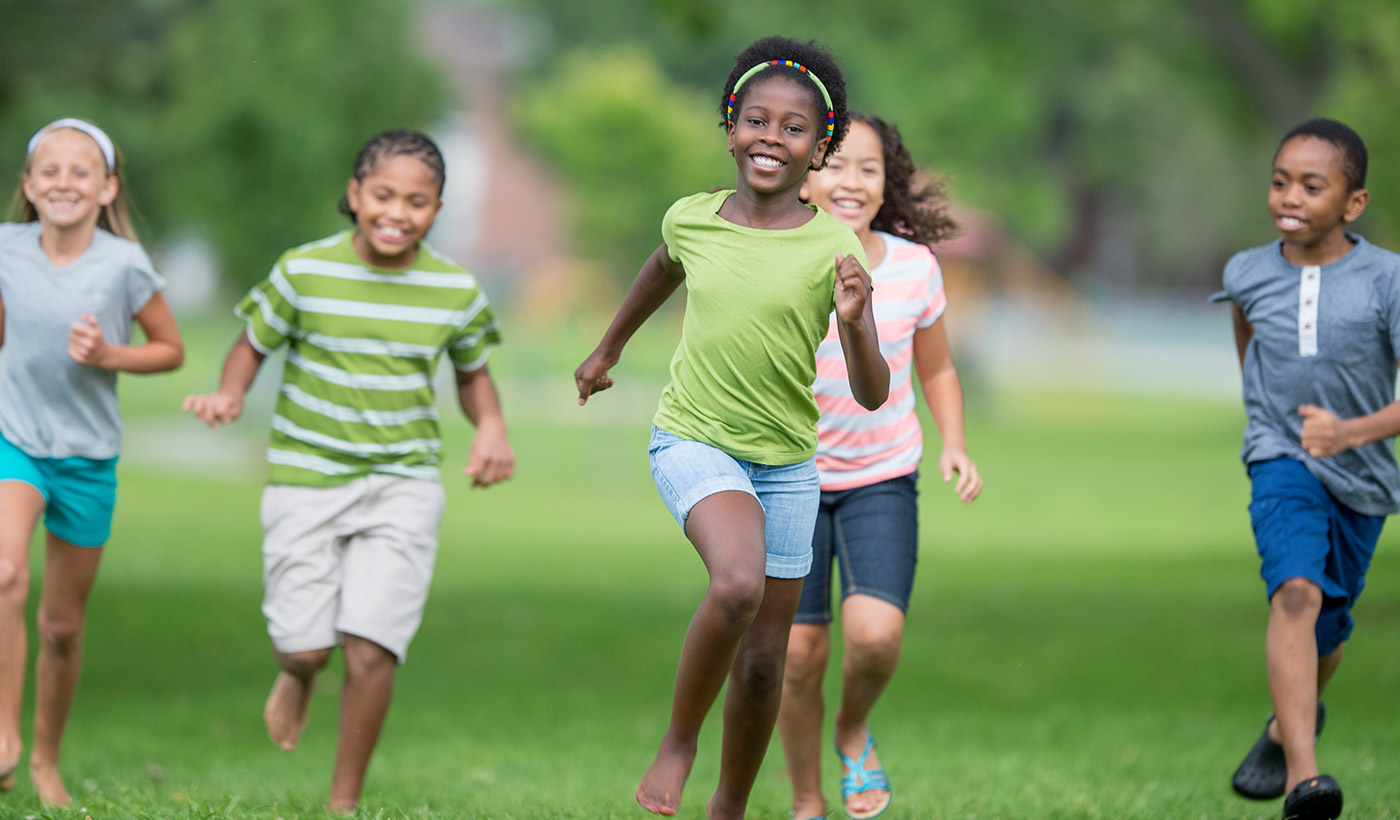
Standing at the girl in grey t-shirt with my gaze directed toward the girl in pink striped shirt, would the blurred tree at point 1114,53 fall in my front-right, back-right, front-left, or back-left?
front-left

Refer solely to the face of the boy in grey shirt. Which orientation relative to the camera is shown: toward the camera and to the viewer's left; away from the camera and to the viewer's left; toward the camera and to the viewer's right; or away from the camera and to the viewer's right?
toward the camera and to the viewer's left

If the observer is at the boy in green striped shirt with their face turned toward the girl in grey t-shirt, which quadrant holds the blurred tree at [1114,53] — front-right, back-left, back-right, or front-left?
back-right

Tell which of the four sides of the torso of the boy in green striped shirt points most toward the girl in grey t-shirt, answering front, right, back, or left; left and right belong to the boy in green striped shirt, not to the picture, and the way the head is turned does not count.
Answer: right

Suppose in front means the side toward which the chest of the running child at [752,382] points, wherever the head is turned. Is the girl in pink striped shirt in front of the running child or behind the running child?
behind

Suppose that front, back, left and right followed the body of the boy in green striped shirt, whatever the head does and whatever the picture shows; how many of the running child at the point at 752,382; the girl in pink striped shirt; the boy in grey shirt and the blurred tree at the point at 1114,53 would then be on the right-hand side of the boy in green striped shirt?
0

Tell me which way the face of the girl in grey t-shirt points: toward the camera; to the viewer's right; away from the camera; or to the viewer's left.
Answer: toward the camera

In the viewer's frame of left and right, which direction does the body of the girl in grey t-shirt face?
facing the viewer

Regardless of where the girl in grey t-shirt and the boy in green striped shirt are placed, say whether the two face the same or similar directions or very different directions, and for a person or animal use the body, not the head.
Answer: same or similar directions

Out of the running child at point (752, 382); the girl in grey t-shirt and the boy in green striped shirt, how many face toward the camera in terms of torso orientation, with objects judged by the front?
3

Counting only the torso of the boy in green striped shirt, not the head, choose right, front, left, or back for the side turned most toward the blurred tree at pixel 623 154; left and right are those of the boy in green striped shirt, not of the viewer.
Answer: back

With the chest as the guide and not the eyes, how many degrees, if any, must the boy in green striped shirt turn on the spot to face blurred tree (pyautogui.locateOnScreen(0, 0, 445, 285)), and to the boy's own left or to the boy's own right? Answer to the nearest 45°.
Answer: approximately 180°

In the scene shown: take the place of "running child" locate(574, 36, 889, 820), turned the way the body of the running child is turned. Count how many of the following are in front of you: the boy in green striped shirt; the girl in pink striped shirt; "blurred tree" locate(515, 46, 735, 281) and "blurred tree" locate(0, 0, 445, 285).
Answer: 0

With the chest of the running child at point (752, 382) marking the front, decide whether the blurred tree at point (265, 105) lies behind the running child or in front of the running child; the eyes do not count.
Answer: behind

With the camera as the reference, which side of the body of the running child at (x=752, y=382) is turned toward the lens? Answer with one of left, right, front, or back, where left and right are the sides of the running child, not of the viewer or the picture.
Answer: front

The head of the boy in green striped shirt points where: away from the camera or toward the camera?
toward the camera
